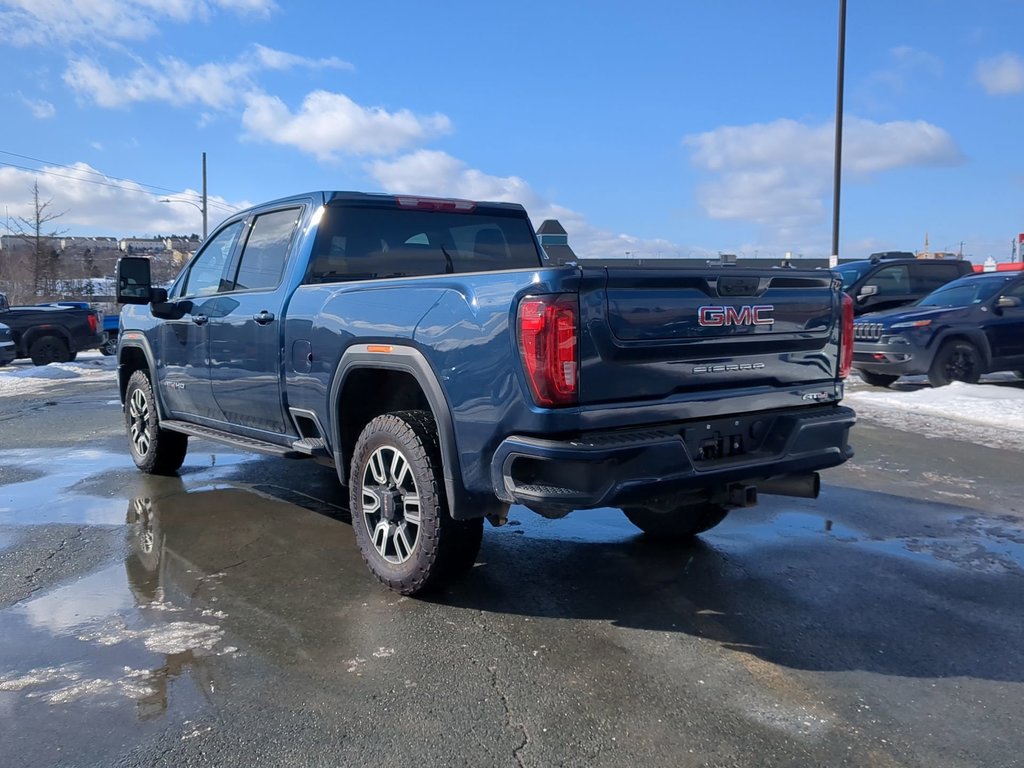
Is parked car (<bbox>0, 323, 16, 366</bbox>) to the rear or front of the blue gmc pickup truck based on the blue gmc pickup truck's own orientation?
to the front

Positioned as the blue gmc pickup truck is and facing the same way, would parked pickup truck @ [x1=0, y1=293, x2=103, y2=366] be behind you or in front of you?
in front

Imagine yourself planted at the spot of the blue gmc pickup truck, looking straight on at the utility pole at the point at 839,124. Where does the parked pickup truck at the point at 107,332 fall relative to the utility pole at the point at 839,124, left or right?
left

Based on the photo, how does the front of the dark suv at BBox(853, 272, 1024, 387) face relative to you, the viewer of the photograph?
facing the viewer and to the left of the viewer

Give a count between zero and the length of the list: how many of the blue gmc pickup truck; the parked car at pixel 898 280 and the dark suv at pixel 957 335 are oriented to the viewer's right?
0

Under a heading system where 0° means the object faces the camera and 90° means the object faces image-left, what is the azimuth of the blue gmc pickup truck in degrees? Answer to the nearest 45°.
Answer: approximately 135°

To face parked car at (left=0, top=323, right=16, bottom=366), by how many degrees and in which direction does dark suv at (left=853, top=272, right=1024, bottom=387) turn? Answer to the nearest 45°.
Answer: approximately 45° to its right

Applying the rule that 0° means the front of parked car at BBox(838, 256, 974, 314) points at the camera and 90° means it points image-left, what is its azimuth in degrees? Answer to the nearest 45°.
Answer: approximately 45°

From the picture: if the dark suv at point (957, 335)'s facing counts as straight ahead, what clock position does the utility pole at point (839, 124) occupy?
The utility pole is roughly at 4 o'clock from the dark suv.

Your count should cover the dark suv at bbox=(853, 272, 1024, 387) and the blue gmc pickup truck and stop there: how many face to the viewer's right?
0

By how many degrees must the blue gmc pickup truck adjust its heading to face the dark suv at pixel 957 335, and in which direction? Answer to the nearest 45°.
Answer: approximately 90° to its right

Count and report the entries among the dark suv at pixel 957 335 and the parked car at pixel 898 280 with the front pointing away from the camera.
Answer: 0

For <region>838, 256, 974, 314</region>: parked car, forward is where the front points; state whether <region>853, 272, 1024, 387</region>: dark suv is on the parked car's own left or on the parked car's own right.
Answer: on the parked car's own left

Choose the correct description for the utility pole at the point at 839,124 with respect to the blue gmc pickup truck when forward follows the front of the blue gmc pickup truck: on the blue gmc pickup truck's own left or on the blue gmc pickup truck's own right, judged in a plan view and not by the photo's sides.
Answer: on the blue gmc pickup truck's own right
